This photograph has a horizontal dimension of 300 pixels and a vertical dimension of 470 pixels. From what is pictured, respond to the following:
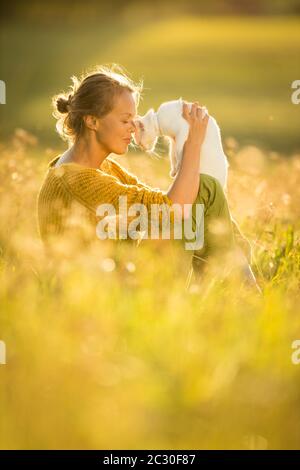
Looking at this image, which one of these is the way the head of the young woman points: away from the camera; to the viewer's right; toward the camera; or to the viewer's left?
to the viewer's right

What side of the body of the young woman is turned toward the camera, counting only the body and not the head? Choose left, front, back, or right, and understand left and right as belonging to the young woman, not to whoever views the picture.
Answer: right

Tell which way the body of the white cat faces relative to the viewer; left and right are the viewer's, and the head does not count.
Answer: facing to the left of the viewer
